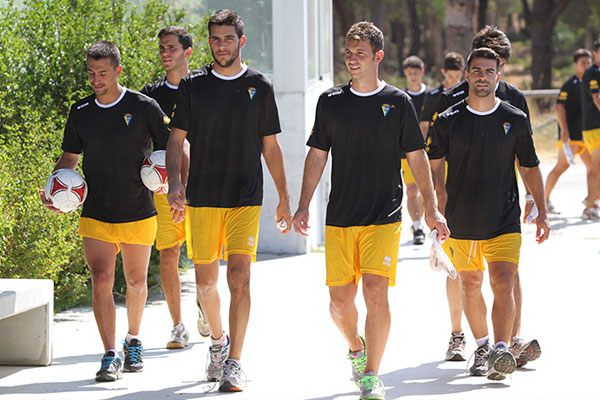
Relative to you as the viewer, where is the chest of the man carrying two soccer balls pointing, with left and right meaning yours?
facing the viewer

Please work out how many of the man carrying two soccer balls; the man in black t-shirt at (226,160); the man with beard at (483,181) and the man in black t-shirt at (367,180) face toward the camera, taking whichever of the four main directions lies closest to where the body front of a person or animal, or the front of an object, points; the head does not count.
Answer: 4

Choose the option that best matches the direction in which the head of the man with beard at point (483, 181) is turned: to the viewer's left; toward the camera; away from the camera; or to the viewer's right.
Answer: toward the camera

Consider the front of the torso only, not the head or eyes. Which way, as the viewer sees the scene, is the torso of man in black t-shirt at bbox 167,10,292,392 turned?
toward the camera

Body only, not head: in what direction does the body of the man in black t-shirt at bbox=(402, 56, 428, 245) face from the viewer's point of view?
toward the camera

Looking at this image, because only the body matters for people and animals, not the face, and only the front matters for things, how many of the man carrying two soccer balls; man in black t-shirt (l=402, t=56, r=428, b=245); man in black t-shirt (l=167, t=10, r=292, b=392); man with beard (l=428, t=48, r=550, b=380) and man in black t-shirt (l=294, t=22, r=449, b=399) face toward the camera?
5

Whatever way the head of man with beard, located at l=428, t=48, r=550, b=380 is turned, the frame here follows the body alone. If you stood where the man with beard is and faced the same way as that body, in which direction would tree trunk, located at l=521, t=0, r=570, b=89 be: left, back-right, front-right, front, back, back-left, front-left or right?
back

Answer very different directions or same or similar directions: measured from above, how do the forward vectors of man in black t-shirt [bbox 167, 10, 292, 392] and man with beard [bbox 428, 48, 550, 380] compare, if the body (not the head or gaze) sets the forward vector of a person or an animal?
same or similar directions

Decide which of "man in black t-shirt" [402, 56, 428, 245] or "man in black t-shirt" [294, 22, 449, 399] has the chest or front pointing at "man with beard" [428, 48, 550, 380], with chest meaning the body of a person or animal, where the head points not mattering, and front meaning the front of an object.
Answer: "man in black t-shirt" [402, 56, 428, 245]

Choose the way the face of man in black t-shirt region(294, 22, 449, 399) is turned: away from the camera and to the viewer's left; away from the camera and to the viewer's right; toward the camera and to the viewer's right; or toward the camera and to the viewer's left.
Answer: toward the camera and to the viewer's left

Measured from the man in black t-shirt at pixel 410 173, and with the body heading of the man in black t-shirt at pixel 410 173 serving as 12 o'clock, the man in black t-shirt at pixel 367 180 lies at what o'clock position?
the man in black t-shirt at pixel 367 180 is roughly at 12 o'clock from the man in black t-shirt at pixel 410 173.
